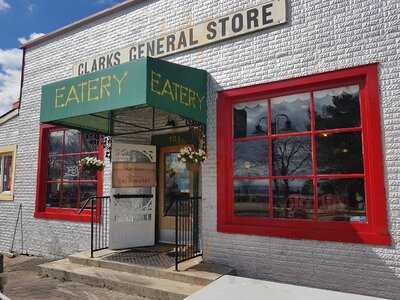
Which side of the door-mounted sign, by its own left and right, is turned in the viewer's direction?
front

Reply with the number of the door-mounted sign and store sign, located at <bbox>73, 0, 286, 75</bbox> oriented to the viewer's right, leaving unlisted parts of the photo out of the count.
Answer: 0

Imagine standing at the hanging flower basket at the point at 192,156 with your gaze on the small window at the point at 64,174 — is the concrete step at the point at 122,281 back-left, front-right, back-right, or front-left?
front-left

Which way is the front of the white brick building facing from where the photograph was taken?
facing the viewer and to the left of the viewer

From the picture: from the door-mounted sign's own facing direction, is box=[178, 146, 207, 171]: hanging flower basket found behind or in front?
in front

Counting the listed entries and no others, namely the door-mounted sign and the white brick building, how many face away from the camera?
0

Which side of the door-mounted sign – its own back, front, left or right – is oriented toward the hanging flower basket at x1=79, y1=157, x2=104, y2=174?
right
